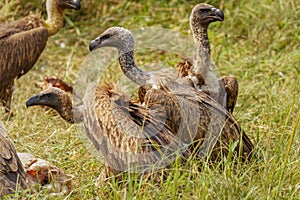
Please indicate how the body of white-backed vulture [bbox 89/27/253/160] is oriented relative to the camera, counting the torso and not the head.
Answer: to the viewer's left

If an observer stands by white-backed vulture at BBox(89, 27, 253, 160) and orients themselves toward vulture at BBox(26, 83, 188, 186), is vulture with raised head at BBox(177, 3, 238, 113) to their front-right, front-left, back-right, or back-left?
back-right

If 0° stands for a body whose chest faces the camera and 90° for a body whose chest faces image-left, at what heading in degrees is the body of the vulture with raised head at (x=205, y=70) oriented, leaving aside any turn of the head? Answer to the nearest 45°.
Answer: approximately 315°

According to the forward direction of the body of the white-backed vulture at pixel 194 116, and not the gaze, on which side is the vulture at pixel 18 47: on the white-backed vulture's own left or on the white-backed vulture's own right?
on the white-backed vulture's own right

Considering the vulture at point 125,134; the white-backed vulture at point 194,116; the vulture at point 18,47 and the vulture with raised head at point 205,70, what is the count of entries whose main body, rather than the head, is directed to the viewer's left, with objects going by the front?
2

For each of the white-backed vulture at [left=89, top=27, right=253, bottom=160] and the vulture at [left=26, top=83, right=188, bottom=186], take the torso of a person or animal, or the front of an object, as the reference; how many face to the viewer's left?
2

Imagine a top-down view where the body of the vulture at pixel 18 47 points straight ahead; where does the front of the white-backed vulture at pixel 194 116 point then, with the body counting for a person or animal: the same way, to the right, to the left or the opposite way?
the opposite way

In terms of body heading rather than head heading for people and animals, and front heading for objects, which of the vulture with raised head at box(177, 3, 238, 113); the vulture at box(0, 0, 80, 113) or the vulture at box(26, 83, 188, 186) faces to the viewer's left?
the vulture at box(26, 83, 188, 186)

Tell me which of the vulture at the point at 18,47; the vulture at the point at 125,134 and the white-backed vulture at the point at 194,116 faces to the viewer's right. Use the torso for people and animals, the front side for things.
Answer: the vulture at the point at 18,47

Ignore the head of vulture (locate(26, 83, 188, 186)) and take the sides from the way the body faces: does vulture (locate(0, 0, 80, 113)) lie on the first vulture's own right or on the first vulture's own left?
on the first vulture's own right

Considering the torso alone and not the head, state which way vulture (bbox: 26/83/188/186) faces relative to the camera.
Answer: to the viewer's left

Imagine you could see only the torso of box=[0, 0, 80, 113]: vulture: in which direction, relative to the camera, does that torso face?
to the viewer's right

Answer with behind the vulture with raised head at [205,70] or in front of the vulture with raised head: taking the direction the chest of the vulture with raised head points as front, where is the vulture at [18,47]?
behind

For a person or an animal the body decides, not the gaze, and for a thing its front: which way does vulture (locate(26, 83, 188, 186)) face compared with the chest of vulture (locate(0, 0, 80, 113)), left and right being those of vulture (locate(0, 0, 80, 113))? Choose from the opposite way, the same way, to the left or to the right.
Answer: the opposite way
